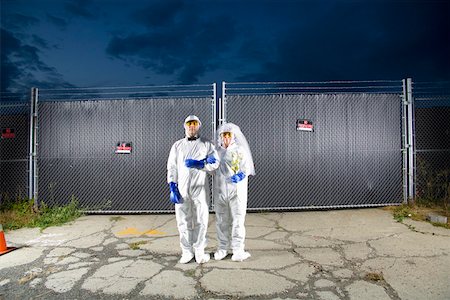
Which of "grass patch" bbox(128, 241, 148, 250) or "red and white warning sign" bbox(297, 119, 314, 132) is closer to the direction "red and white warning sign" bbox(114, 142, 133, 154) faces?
the grass patch

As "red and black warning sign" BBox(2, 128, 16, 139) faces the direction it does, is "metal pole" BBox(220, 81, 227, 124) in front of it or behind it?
in front

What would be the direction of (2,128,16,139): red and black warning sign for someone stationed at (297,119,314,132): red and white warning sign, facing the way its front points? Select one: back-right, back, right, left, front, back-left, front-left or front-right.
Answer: right

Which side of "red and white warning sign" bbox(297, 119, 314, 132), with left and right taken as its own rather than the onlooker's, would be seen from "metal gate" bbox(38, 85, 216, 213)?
right

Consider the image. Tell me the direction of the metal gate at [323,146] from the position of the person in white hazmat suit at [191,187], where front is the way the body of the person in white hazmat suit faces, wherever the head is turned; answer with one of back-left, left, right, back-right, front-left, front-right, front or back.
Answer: back-left

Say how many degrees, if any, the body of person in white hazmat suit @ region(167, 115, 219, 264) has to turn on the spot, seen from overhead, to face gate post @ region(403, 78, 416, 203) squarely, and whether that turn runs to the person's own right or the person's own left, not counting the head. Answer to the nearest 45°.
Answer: approximately 135° to the person's own left

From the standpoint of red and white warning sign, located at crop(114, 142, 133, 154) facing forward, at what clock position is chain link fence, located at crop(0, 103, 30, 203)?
The chain link fence is roughly at 4 o'clock from the red and white warning sign.

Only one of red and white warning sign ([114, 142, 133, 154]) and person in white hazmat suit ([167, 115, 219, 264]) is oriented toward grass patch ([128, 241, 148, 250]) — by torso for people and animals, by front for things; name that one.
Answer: the red and white warning sign

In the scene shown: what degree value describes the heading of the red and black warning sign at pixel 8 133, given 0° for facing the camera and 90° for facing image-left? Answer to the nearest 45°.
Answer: approximately 0°

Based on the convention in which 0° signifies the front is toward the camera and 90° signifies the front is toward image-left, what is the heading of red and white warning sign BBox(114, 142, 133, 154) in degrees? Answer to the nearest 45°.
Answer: approximately 0°

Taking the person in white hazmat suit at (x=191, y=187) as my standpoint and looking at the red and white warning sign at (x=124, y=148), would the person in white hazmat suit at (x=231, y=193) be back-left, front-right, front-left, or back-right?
back-right
